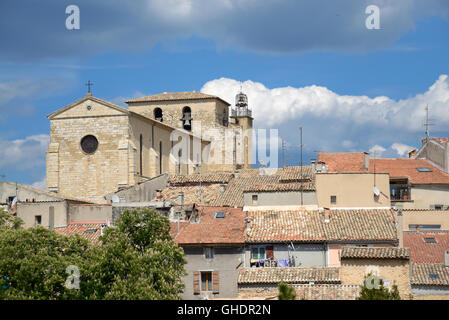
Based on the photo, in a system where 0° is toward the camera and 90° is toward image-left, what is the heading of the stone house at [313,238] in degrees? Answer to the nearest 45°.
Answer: approximately 0°

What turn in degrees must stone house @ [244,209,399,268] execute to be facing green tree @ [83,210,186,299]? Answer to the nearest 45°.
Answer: approximately 45° to its right
